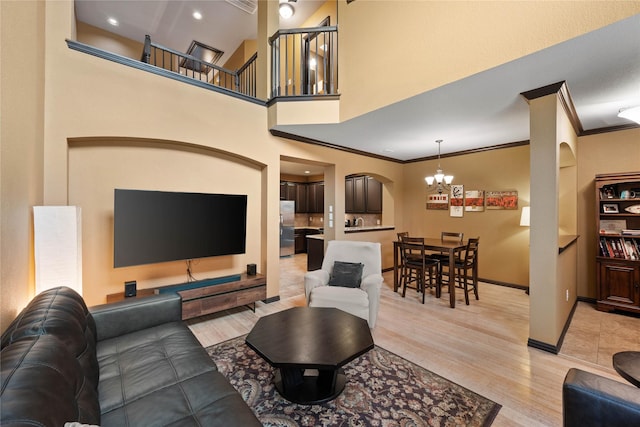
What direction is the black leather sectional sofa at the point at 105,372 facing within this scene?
to the viewer's right

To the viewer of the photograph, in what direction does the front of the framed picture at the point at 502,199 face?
facing the viewer

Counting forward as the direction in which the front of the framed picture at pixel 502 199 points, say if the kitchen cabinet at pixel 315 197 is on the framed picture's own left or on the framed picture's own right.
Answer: on the framed picture's own right

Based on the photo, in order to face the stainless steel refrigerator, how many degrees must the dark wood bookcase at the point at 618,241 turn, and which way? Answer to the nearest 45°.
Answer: approximately 90° to its right

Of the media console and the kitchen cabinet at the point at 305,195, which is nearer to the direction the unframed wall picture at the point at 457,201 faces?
the media console

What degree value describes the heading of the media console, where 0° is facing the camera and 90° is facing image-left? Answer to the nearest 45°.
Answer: approximately 315°

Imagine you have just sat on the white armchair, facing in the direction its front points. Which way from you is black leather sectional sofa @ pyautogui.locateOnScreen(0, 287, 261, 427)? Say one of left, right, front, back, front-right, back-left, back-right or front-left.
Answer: front

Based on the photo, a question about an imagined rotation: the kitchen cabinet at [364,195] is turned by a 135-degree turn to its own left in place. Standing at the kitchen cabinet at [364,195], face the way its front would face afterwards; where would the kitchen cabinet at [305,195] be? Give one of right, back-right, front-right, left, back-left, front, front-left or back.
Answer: back-left

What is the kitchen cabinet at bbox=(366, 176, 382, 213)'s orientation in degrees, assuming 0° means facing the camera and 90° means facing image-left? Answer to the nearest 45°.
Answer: approximately 315°

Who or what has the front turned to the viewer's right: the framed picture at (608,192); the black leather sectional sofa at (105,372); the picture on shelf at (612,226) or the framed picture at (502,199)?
the black leather sectional sofa

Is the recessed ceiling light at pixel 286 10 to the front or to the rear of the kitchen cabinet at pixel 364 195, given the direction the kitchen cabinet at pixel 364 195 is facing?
to the front

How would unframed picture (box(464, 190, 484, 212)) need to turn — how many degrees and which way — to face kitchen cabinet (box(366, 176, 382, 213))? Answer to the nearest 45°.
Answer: approximately 90° to its right

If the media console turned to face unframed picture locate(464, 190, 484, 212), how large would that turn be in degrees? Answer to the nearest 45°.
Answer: approximately 45° to its left

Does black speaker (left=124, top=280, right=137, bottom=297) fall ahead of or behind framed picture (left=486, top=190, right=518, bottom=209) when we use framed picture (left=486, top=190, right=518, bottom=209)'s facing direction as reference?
ahead

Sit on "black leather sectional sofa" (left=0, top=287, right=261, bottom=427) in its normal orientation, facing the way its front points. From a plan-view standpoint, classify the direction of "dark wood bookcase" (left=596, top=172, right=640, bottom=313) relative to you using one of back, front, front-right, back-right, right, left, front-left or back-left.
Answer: front

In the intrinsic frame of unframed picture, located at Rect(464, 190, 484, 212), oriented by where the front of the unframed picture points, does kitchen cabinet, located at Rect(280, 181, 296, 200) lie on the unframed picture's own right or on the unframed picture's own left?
on the unframed picture's own right
